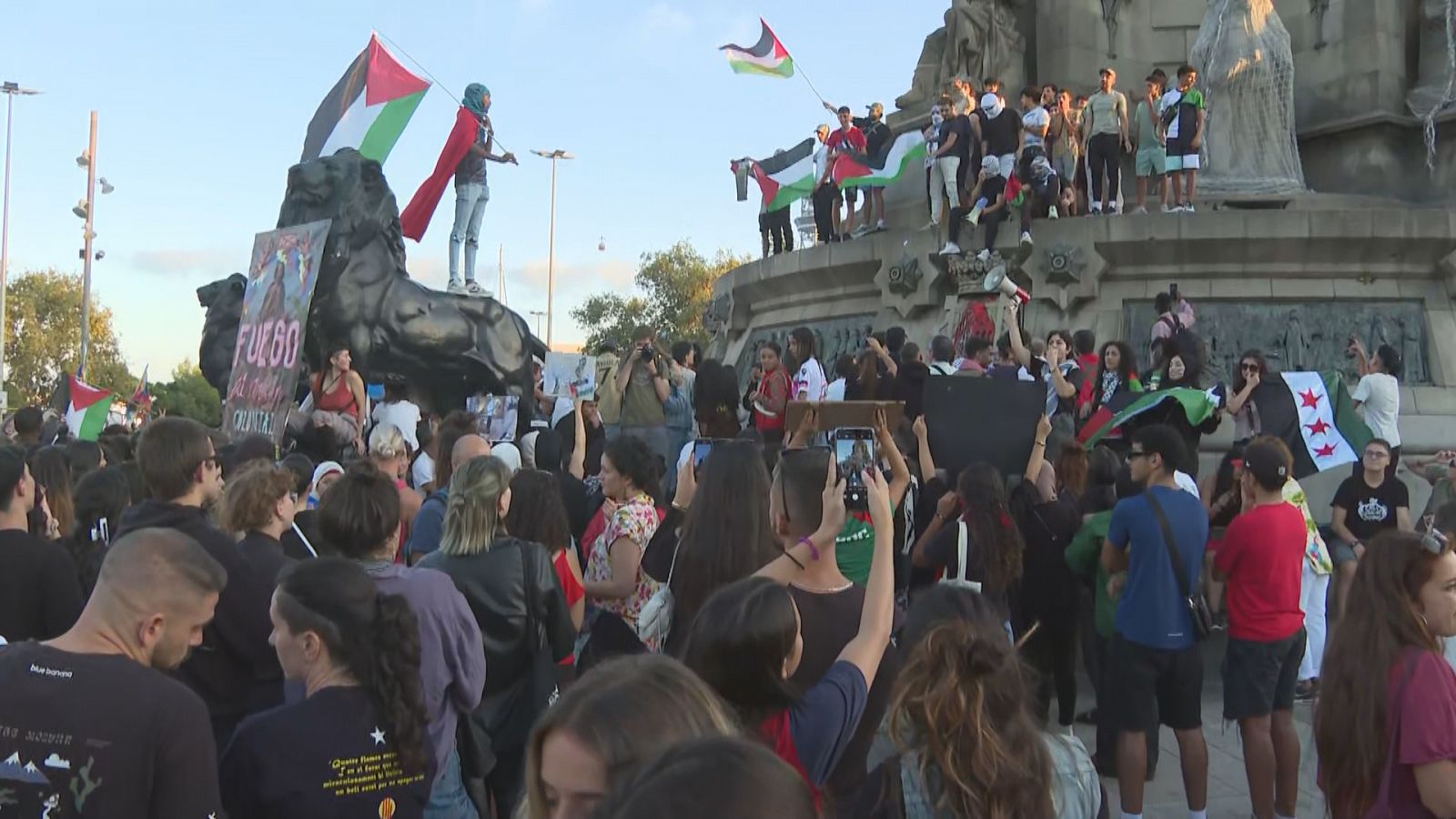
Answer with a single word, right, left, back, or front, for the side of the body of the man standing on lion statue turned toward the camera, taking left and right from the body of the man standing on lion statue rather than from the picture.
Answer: right

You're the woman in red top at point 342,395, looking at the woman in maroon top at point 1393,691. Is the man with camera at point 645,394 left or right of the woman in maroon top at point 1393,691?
left

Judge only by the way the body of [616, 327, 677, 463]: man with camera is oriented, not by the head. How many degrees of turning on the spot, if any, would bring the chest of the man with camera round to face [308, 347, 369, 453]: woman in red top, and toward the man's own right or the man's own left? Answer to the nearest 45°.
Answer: approximately 90° to the man's own right
